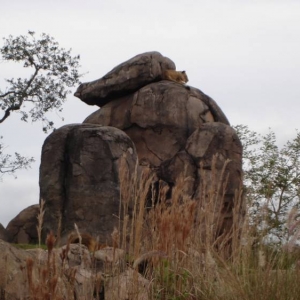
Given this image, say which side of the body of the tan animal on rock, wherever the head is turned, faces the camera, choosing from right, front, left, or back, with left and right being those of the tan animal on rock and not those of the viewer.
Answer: right

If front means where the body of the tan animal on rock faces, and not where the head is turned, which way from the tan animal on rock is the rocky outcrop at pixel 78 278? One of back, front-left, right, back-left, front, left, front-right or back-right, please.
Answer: right

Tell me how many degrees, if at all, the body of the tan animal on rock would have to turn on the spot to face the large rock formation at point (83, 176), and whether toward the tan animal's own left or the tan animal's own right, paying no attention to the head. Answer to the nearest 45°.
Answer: approximately 135° to the tan animal's own right
